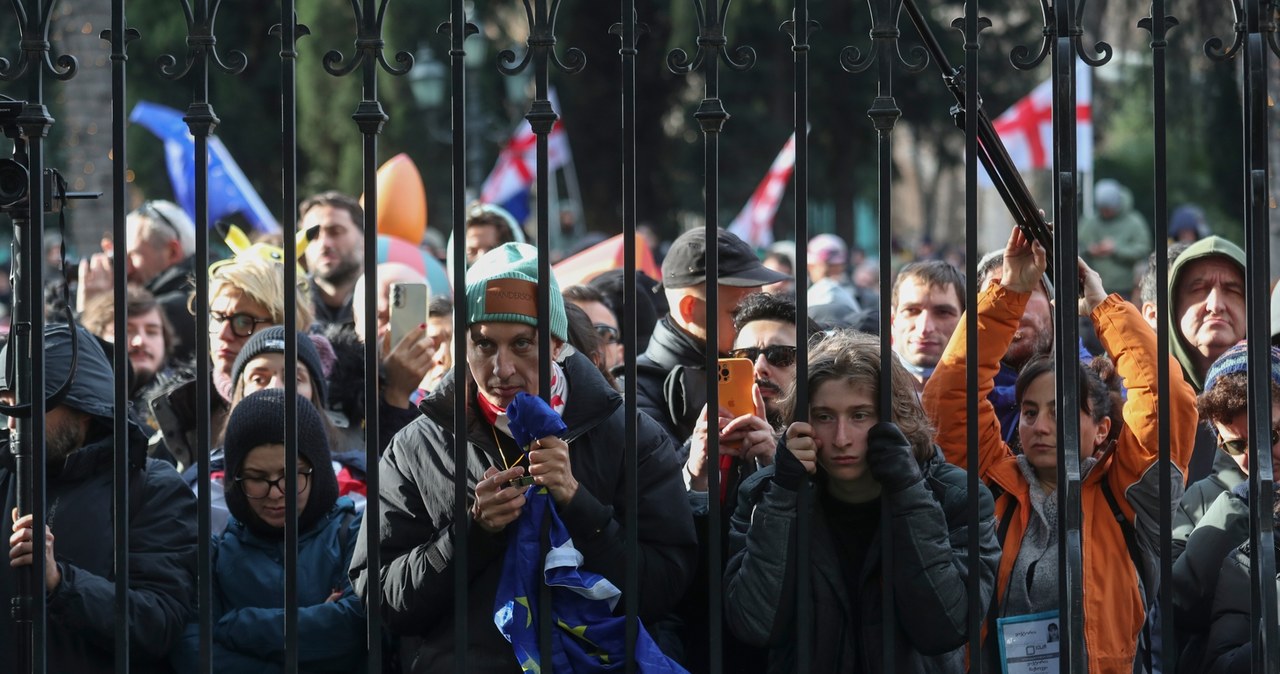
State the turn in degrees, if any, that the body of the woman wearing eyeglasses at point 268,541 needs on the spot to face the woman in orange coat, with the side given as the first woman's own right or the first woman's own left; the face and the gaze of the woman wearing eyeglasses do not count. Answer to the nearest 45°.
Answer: approximately 90° to the first woman's own left

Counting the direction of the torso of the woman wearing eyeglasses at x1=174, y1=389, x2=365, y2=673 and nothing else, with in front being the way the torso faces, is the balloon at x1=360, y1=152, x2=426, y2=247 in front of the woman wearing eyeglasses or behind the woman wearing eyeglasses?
behind

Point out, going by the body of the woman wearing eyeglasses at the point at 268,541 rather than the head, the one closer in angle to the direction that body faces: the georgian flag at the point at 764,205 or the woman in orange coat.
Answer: the woman in orange coat

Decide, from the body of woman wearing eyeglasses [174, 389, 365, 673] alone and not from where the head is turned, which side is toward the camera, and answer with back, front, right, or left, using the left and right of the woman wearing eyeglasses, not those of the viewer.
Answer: front

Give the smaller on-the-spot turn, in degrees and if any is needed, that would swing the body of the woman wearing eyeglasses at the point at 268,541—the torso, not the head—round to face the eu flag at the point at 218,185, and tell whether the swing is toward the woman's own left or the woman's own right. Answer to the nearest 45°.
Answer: approximately 180°

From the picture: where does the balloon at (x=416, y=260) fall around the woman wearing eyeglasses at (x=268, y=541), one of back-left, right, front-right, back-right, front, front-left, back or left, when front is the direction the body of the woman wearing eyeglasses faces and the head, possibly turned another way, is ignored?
back

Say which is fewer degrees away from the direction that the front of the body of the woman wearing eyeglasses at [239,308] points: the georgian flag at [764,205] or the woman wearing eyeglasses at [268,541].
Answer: the woman wearing eyeglasses

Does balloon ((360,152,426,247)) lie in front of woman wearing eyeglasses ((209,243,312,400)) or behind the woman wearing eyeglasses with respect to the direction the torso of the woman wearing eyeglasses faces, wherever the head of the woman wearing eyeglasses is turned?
behind

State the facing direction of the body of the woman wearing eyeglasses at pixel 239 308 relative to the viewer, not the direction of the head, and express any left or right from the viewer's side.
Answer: facing the viewer and to the left of the viewer

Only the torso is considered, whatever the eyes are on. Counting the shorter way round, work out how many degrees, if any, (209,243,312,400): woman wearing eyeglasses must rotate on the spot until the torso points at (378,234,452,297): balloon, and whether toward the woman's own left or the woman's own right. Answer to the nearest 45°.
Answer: approximately 135° to the woman's own right

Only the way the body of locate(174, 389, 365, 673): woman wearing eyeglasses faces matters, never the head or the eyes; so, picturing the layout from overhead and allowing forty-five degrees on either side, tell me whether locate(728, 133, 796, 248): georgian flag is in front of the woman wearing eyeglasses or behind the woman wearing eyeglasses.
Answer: behind

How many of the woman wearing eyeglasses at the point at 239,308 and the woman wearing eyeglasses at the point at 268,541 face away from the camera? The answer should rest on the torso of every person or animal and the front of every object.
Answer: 0

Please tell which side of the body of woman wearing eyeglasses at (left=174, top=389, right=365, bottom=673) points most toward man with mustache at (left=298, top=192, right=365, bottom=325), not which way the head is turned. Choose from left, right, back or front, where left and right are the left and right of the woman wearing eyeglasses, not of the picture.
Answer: back

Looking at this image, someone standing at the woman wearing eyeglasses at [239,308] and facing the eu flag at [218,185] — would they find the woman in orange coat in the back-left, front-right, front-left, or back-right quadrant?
back-right

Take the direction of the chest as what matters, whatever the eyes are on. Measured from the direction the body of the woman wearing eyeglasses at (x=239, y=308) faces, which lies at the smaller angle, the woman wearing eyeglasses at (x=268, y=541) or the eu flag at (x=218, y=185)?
the woman wearing eyeglasses

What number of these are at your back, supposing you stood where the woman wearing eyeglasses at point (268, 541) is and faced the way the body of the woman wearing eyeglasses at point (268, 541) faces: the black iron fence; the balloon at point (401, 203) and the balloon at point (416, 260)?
2
